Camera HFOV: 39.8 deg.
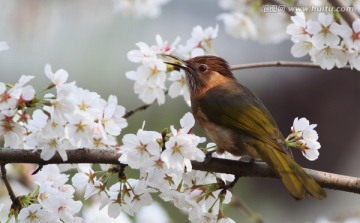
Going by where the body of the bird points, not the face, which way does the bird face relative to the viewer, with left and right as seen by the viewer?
facing to the left of the viewer

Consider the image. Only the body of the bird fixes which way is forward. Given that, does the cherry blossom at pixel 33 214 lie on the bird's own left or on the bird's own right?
on the bird's own left

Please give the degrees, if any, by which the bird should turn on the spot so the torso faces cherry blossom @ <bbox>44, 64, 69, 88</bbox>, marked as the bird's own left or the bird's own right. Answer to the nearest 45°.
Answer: approximately 45° to the bird's own left

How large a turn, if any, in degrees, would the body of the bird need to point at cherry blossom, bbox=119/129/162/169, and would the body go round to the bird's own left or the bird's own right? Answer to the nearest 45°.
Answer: approximately 45° to the bird's own left
